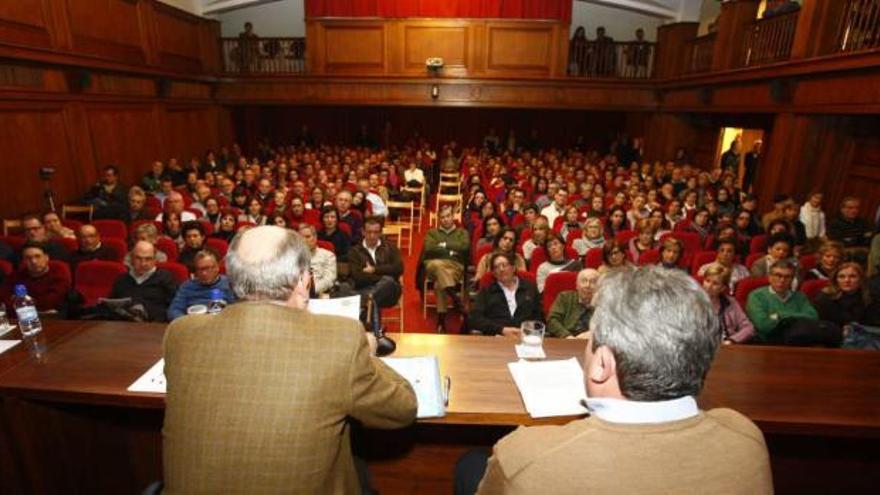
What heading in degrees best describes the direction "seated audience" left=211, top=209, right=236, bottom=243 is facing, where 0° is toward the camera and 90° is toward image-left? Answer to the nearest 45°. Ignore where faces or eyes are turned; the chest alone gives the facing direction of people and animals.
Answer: approximately 0°

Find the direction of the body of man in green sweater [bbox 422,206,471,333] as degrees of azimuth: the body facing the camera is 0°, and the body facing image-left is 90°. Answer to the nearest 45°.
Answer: approximately 0°

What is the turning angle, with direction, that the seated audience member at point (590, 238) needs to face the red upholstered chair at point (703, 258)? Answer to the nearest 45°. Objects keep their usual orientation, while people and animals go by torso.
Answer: approximately 90° to their left

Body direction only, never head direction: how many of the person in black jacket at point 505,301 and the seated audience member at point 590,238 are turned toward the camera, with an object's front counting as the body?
2

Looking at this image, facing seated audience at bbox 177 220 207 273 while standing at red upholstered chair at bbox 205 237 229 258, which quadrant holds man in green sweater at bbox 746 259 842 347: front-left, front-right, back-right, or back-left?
back-left

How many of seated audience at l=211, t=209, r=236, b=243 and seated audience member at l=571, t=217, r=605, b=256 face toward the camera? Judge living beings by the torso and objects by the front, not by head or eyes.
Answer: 2

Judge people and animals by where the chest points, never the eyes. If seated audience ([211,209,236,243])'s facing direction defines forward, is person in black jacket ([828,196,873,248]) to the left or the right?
on their left
